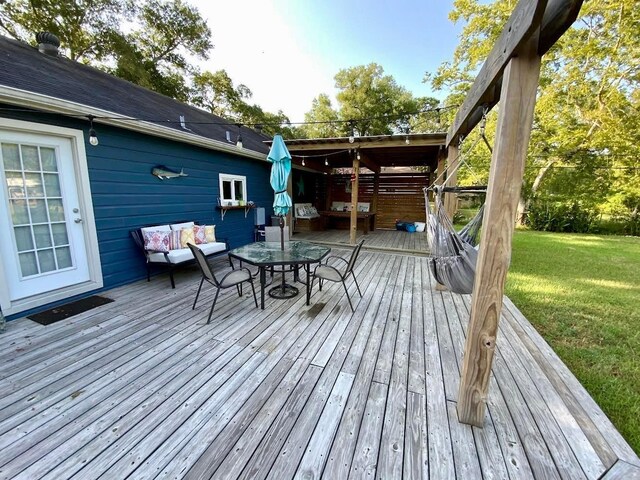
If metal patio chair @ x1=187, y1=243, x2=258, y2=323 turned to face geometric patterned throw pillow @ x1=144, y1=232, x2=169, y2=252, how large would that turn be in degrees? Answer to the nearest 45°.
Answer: approximately 90° to its left

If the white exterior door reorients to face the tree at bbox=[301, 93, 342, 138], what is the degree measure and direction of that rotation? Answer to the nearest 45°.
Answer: approximately 90° to its left

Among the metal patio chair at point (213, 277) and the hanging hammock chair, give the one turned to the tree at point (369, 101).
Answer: the metal patio chair

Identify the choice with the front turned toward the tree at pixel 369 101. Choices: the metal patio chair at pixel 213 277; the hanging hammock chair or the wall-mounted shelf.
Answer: the metal patio chair

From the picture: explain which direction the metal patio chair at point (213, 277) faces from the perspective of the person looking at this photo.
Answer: facing away from the viewer and to the right of the viewer

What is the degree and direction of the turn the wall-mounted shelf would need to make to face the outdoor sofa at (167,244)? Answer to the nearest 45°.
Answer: approximately 90° to its right

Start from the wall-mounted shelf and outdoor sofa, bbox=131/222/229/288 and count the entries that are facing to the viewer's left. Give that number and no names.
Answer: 0

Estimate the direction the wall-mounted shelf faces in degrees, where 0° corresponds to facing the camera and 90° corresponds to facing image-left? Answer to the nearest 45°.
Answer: approximately 315°

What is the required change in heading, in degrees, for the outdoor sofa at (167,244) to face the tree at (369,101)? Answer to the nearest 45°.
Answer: approximately 90° to its left

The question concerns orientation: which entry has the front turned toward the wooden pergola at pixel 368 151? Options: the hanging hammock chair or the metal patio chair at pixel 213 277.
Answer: the metal patio chair

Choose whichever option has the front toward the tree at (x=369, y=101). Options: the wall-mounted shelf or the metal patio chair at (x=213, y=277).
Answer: the metal patio chair

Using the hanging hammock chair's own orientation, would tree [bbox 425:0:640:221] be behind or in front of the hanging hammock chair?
behind

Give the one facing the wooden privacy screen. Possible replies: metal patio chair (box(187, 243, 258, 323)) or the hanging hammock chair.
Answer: the metal patio chair

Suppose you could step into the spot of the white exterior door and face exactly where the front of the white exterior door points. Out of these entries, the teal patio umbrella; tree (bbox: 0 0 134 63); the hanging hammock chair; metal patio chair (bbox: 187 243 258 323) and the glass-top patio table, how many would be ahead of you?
4

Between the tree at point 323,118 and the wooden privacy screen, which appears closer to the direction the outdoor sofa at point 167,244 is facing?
the wooden privacy screen

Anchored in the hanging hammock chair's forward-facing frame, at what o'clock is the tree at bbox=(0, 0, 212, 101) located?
The tree is roughly at 2 o'clock from the hanging hammock chair.
